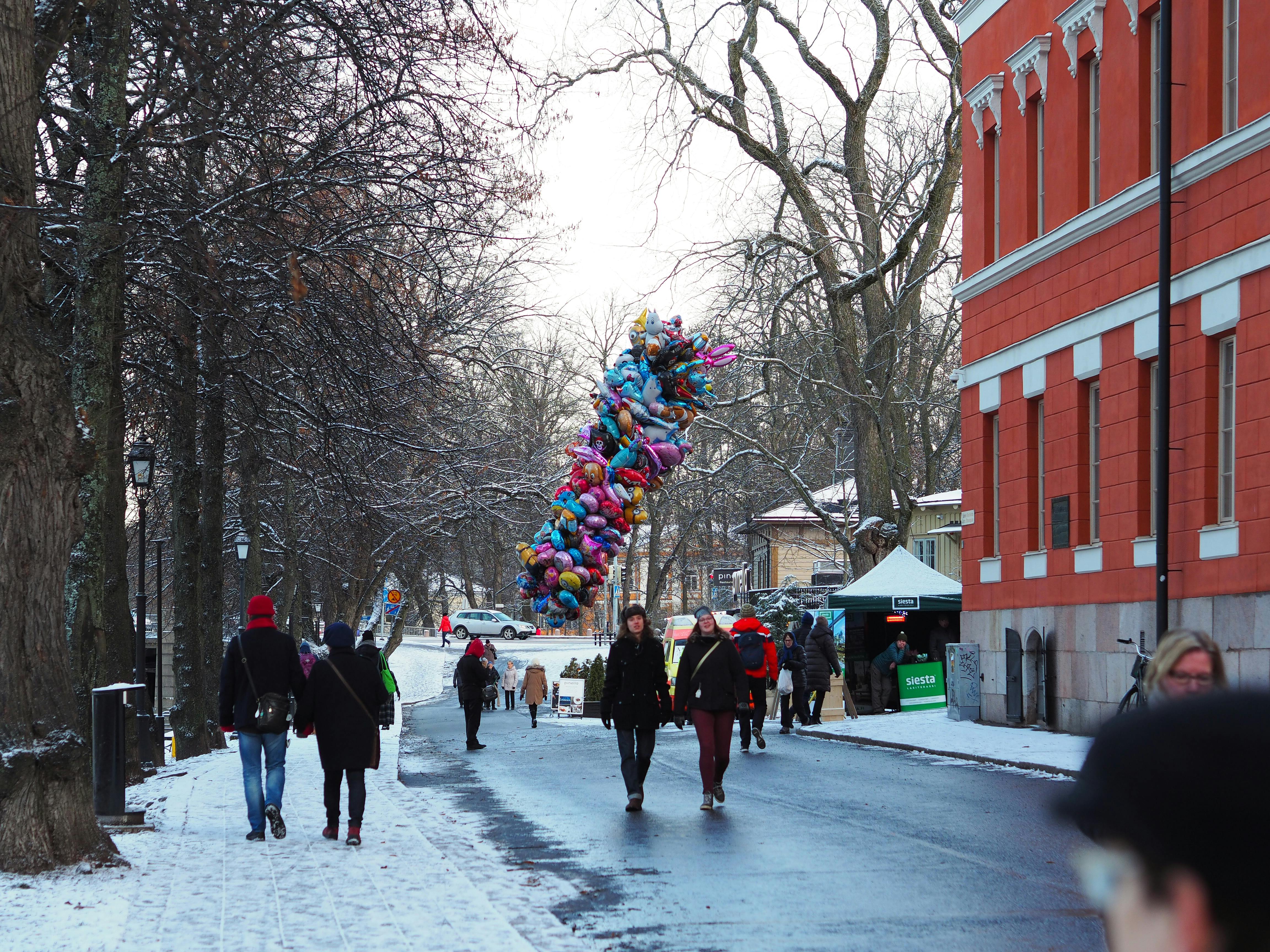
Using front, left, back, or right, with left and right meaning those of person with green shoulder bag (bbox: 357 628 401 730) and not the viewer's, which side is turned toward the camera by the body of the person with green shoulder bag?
back

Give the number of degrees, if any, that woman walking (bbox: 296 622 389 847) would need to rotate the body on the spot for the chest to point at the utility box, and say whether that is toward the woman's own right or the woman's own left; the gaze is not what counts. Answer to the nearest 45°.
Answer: approximately 45° to the woman's own right

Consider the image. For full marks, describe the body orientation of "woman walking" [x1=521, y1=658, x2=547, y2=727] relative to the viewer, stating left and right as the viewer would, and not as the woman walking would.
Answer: facing away from the viewer

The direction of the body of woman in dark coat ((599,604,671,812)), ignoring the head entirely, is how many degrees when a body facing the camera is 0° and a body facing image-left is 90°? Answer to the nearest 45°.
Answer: approximately 0°

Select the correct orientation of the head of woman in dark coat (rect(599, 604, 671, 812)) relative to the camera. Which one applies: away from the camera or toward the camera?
toward the camera

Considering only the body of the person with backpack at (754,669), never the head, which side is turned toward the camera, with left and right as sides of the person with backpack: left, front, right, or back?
back

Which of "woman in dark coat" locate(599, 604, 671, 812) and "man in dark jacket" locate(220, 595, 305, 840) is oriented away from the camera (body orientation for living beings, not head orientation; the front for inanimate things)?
the man in dark jacket

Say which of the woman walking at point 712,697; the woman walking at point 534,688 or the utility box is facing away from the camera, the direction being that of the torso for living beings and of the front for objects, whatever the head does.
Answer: the woman walking at point 534,688

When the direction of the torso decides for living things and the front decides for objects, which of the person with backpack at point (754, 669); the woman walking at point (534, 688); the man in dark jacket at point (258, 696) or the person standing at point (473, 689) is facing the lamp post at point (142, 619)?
the man in dark jacket

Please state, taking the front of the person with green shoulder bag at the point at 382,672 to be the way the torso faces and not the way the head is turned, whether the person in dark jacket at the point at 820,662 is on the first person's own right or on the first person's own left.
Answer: on the first person's own right

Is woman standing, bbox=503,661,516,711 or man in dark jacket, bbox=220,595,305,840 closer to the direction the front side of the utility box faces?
the man in dark jacket
